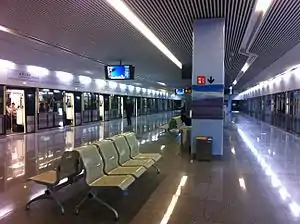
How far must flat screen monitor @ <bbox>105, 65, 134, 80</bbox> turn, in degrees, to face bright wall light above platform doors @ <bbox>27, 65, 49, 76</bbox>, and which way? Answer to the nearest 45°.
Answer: approximately 135° to its right

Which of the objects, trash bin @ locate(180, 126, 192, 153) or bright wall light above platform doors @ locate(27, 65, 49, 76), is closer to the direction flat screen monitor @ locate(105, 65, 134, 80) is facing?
the trash bin

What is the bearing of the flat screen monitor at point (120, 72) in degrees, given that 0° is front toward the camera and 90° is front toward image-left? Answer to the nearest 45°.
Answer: approximately 0°

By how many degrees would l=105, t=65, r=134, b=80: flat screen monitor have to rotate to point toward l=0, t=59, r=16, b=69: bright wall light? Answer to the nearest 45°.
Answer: approximately 90° to its right

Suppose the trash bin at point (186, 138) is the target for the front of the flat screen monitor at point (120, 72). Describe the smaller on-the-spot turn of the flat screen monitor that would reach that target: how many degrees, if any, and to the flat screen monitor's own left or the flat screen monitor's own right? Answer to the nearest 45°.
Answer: approximately 45° to the flat screen monitor's own left
